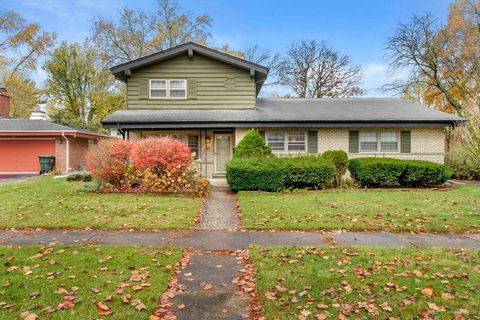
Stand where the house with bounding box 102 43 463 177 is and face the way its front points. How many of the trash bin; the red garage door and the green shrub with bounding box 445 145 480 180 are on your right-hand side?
2

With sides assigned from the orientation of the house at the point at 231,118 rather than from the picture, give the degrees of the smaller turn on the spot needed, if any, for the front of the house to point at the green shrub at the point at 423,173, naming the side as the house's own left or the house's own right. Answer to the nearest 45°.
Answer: approximately 90° to the house's own left

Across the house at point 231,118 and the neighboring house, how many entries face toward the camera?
2

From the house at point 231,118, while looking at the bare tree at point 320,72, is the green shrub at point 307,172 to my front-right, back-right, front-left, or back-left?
back-right

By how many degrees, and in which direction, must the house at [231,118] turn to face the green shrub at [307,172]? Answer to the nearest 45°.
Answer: approximately 45° to its left

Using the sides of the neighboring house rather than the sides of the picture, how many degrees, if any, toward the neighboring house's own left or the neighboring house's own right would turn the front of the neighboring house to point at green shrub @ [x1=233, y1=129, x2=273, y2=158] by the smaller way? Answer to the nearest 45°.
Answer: approximately 45° to the neighboring house's own left

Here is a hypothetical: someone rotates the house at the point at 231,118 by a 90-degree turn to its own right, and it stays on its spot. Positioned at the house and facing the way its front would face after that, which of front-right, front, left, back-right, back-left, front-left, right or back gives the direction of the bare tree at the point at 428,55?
back-right

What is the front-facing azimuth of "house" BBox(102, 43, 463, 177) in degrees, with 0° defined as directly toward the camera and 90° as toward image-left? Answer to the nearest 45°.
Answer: approximately 0°
